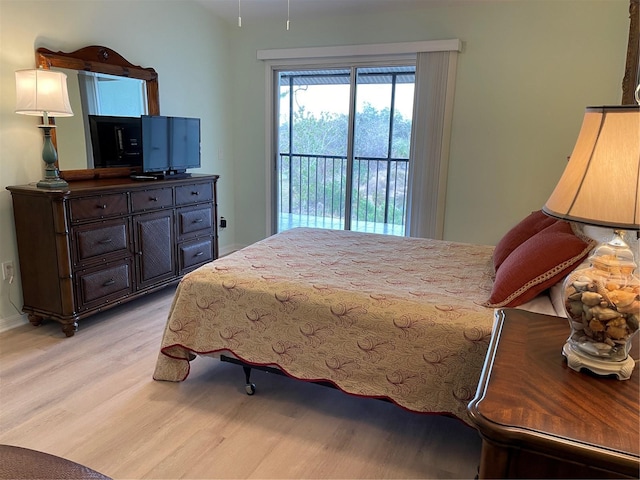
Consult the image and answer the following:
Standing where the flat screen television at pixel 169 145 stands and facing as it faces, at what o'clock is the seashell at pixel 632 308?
The seashell is roughly at 1 o'clock from the flat screen television.

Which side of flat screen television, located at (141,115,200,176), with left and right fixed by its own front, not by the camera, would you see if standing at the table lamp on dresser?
right

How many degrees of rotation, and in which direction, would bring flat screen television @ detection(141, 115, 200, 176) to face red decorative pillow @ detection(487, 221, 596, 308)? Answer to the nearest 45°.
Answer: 0° — it already faces it

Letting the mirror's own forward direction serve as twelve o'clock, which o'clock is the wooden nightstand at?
The wooden nightstand is roughly at 1 o'clock from the mirror.

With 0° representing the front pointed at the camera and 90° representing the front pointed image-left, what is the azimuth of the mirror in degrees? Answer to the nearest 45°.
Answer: approximately 315°
